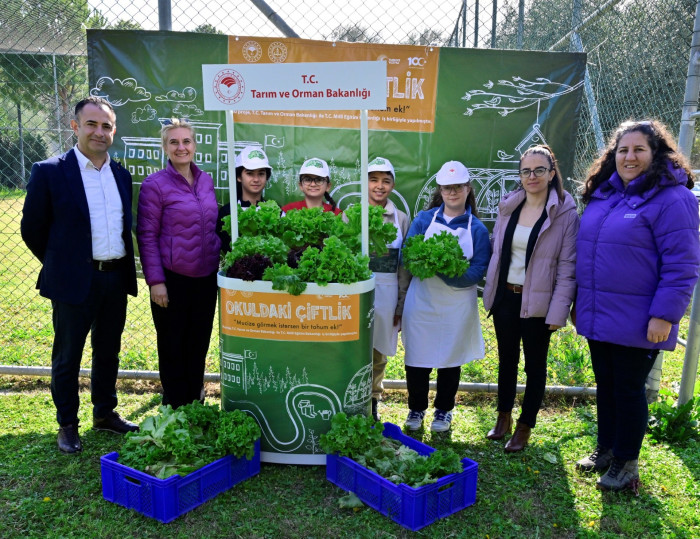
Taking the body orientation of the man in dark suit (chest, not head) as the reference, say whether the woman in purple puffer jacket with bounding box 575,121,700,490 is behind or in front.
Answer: in front

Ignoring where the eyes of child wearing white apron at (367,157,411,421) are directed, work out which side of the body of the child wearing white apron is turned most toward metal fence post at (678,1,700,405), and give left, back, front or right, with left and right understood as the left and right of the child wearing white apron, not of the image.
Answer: left

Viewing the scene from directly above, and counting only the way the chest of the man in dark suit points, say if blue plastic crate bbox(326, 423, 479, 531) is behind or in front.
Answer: in front

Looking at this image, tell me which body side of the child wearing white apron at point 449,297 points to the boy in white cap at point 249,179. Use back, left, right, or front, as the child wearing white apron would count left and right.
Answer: right
